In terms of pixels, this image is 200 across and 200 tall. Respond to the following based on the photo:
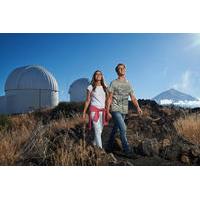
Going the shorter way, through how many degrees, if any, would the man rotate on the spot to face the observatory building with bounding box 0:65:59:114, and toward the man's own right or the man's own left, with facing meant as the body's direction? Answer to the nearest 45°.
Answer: approximately 180°

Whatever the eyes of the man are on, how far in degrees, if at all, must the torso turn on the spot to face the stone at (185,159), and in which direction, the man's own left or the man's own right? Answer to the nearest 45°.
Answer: approximately 45° to the man's own left

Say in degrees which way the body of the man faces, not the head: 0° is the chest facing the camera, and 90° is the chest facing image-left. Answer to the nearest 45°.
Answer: approximately 315°

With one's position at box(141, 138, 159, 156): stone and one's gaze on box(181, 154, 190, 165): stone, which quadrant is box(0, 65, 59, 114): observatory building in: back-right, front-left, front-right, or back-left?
back-left
